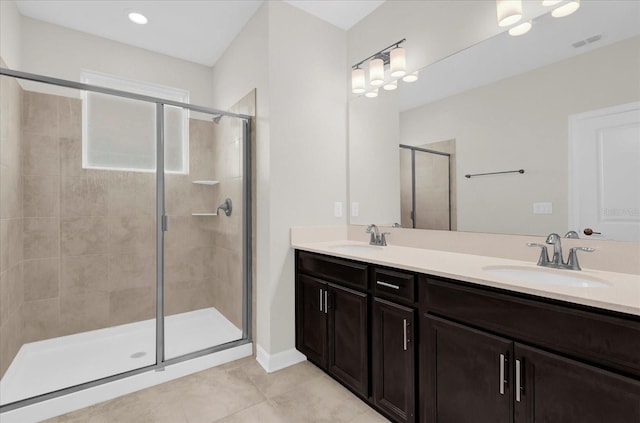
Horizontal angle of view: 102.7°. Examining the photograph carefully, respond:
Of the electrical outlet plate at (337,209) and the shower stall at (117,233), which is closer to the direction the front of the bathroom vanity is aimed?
the shower stall

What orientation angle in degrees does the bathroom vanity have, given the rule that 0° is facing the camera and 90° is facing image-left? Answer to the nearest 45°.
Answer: approximately 45°

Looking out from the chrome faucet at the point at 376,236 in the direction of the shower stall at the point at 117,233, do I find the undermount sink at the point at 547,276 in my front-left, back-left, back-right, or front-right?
back-left

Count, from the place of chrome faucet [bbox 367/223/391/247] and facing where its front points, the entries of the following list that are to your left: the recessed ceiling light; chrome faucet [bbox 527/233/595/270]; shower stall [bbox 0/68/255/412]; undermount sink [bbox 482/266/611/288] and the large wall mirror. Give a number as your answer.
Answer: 3

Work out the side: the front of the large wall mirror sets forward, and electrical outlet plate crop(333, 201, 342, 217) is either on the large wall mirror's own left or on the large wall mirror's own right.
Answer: on the large wall mirror's own right

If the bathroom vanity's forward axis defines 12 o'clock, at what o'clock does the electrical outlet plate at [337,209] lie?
The electrical outlet plate is roughly at 3 o'clock from the bathroom vanity.

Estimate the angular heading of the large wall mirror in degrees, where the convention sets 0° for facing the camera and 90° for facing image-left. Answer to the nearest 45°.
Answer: approximately 45°

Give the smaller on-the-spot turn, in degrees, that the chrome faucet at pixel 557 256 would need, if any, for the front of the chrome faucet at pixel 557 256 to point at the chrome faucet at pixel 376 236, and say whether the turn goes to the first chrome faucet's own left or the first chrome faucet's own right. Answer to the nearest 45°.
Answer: approximately 45° to the first chrome faucet's own right

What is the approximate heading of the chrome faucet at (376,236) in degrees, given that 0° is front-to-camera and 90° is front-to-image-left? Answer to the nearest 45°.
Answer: approximately 45°
